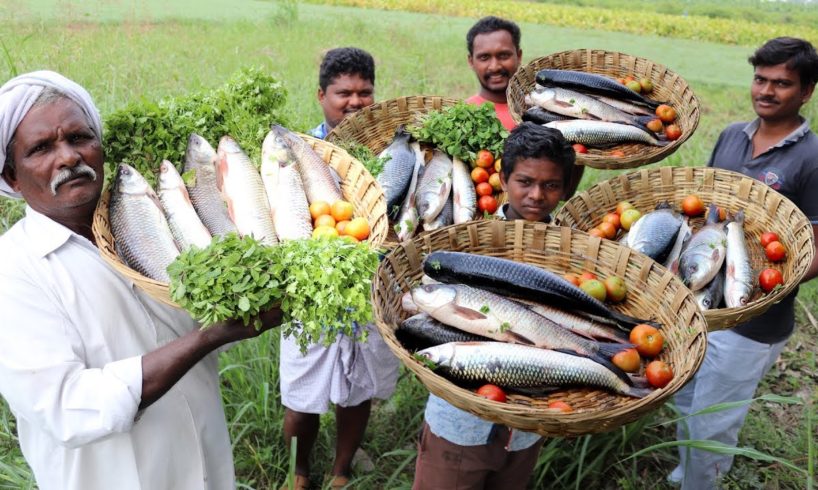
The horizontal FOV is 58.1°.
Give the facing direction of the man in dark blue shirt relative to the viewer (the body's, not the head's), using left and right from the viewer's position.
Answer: facing the viewer and to the left of the viewer

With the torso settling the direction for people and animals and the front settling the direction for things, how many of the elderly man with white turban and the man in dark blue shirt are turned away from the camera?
0

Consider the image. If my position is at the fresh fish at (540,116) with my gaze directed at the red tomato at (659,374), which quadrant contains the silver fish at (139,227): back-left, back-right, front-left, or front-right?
front-right

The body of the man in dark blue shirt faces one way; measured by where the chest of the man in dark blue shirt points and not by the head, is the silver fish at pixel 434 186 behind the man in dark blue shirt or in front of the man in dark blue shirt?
in front

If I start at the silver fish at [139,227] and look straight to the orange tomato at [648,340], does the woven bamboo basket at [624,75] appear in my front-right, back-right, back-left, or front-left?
front-left

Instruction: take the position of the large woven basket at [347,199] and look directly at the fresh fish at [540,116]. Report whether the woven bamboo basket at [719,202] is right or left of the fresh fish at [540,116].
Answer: right

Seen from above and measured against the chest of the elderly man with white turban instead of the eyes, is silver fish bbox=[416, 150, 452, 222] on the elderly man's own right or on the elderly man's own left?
on the elderly man's own left

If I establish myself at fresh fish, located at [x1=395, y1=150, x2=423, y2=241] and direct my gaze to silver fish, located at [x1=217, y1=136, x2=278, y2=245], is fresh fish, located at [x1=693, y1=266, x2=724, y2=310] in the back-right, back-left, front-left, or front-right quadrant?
back-left

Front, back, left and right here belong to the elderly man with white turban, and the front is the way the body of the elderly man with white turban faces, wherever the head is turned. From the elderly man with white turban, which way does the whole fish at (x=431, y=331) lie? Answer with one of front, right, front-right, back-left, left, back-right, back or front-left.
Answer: front-left
